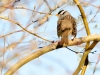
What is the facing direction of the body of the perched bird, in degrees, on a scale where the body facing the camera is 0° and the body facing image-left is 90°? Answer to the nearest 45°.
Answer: approximately 180°
